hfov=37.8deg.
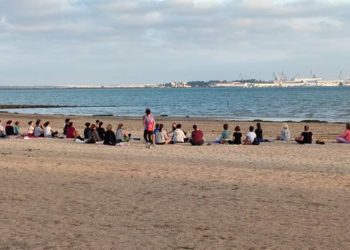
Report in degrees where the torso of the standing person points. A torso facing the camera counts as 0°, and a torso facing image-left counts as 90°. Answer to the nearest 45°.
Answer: approximately 180°

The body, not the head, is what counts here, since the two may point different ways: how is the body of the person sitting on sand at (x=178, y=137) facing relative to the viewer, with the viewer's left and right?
facing away from the viewer

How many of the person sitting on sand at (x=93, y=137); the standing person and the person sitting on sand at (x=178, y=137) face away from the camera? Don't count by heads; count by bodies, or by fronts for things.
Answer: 3

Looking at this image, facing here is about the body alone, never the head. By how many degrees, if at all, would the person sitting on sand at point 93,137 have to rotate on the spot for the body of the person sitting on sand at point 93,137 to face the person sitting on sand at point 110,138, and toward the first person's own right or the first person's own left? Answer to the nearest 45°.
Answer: approximately 135° to the first person's own right

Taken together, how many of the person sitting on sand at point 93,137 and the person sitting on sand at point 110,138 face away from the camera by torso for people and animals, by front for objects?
2

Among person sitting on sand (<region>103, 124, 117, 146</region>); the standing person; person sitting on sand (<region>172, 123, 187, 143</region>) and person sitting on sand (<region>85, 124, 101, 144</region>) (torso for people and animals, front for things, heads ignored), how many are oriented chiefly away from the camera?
4

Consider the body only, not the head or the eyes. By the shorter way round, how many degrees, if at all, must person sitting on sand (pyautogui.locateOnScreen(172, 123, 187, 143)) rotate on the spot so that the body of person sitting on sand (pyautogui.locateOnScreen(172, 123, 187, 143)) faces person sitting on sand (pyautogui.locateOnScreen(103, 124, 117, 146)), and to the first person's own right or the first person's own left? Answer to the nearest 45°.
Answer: approximately 90° to the first person's own left

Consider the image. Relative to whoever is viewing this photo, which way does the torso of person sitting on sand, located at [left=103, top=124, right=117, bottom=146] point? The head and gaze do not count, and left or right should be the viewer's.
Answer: facing away from the viewer

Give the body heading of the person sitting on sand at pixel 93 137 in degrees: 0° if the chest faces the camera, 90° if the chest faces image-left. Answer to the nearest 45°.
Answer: approximately 180°

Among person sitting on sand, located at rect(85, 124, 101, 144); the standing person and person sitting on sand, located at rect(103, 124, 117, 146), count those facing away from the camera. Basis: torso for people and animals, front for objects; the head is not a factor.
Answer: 3
